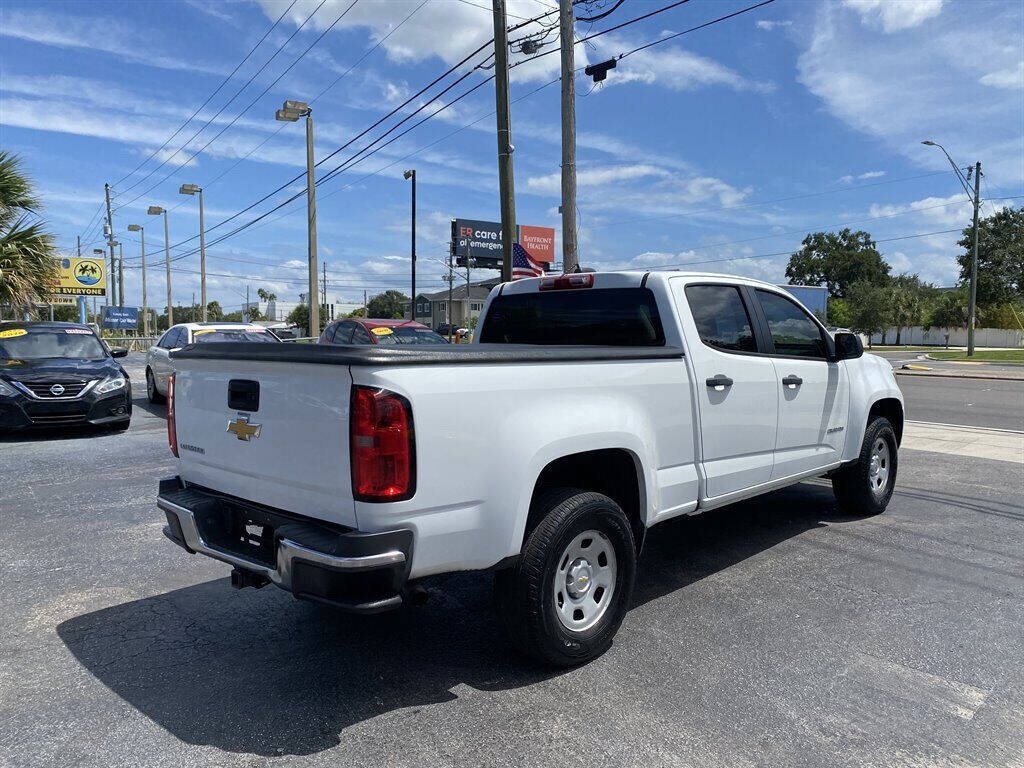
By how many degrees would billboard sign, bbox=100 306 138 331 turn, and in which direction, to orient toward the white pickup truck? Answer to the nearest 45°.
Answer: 0° — it already faces it

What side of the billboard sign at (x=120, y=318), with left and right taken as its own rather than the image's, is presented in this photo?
front

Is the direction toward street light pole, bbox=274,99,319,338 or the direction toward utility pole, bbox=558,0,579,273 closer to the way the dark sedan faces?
the utility pole

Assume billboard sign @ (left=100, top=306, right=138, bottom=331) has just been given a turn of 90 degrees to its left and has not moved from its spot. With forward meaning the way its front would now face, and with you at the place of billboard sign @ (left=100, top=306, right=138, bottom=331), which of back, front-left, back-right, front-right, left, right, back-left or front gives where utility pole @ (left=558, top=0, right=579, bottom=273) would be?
right

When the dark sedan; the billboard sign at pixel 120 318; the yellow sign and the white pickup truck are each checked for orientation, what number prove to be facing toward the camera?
3

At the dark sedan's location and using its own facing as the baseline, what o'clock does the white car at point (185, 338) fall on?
The white car is roughly at 7 o'clock from the dark sedan.

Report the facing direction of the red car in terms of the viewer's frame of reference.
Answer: facing the viewer and to the right of the viewer

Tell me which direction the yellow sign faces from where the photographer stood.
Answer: facing the viewer

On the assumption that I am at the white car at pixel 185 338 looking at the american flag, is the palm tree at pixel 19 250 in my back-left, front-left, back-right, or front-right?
back-left

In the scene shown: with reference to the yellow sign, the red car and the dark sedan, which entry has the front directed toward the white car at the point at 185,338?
the yellow sign

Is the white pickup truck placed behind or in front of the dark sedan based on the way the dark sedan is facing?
in front

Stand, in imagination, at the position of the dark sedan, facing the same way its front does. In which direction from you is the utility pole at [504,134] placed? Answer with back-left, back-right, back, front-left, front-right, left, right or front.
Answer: left
